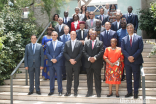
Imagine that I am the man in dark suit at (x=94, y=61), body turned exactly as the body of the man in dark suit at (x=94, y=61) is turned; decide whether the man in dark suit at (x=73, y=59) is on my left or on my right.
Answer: on my right

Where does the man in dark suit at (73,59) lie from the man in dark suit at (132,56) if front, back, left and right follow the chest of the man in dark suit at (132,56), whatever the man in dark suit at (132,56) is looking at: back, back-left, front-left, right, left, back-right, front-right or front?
right

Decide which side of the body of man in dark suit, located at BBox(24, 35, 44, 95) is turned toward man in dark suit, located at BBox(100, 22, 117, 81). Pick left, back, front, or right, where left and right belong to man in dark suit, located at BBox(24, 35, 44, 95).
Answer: left
